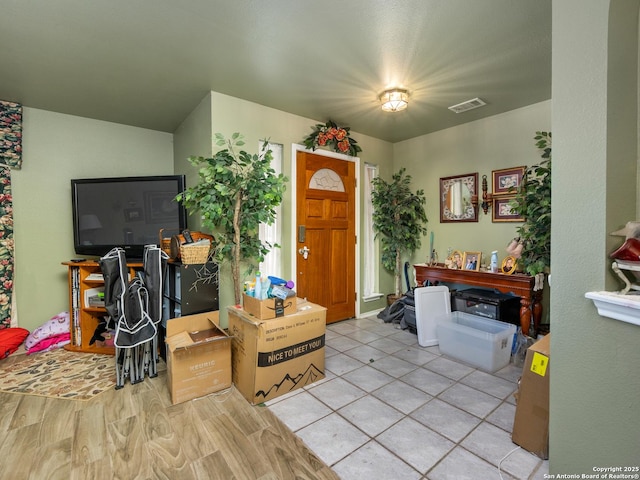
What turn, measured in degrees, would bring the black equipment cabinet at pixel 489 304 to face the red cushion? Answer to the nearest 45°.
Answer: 0° — it already faces it

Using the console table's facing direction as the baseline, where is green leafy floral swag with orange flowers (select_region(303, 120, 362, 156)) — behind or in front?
in front

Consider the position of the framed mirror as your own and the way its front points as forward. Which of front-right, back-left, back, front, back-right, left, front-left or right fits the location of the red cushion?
front

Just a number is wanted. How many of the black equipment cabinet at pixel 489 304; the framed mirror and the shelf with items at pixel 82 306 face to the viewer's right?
0

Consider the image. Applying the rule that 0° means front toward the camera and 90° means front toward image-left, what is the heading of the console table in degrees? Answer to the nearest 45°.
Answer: approximately 45°

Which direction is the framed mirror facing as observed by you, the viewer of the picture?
facing the viewer and to the left of the viewer

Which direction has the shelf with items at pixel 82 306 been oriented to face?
toward the camera

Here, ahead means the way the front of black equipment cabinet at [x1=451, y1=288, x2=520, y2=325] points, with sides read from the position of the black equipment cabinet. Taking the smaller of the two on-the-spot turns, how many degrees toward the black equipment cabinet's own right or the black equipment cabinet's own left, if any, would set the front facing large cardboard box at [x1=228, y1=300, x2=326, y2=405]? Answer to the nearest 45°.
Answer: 0° — it already faces it
